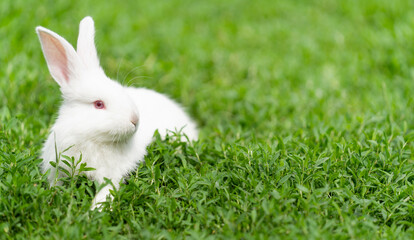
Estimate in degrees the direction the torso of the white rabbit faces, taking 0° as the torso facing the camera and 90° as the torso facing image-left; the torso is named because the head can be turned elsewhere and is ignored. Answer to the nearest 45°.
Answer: approximately 45°
